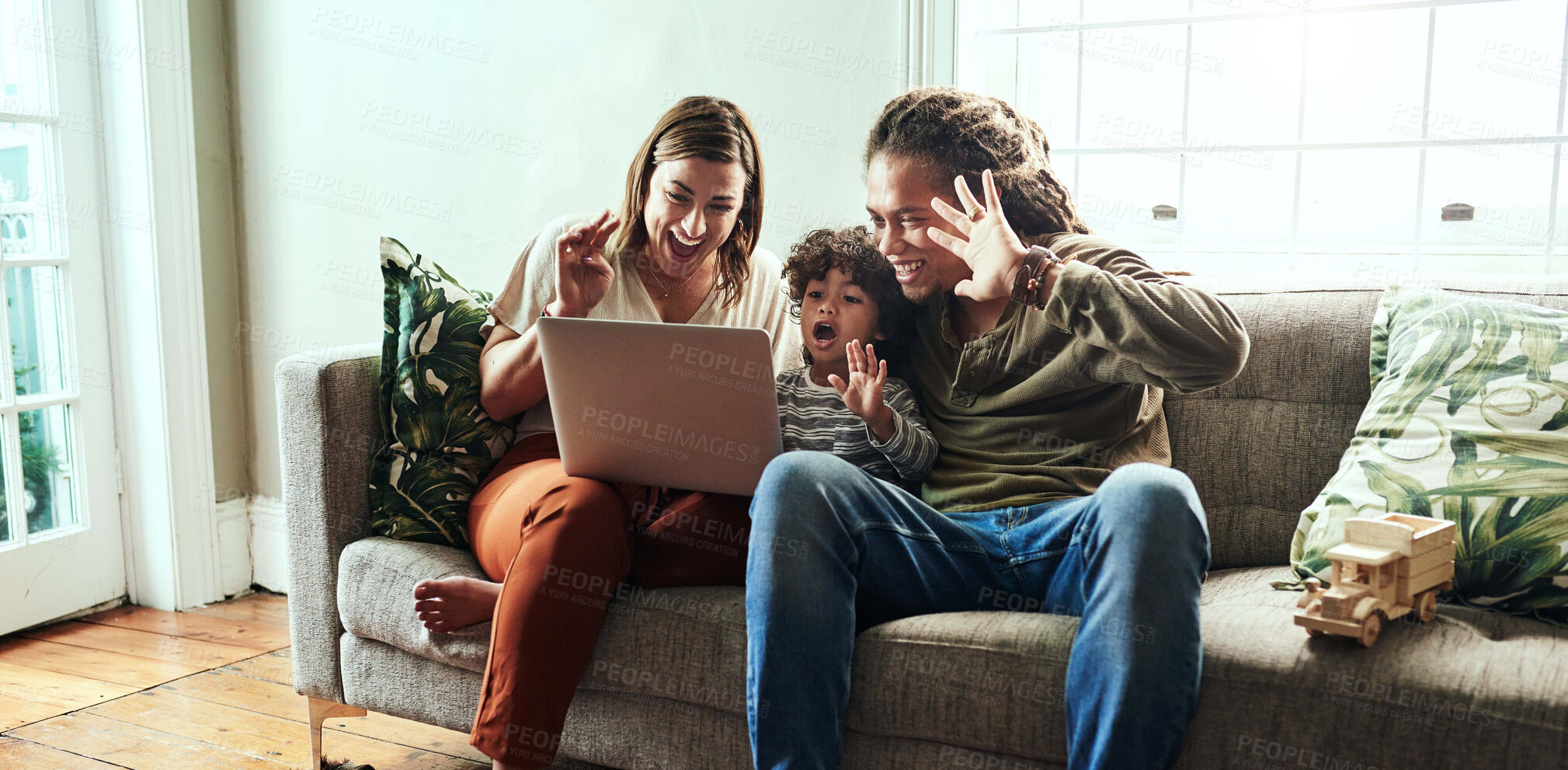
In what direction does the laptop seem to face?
away from the camera

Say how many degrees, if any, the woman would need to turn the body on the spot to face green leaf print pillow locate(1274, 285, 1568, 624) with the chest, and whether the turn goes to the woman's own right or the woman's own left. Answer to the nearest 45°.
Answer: approximately 90° to the woman's own left

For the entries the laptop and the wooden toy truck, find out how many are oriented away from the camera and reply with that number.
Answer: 1

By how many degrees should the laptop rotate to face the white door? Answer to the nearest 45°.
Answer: approximately 45° to its left

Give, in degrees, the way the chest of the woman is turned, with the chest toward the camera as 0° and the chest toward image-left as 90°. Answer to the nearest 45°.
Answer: approximately 0°

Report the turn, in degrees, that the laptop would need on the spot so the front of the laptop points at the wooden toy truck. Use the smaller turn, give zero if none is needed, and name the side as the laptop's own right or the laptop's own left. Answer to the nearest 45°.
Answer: approximately 135° to the laptop's own right

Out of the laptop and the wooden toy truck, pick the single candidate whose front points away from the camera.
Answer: the laptop

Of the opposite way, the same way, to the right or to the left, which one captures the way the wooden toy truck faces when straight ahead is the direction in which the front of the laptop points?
to the left

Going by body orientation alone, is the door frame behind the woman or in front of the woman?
behind
